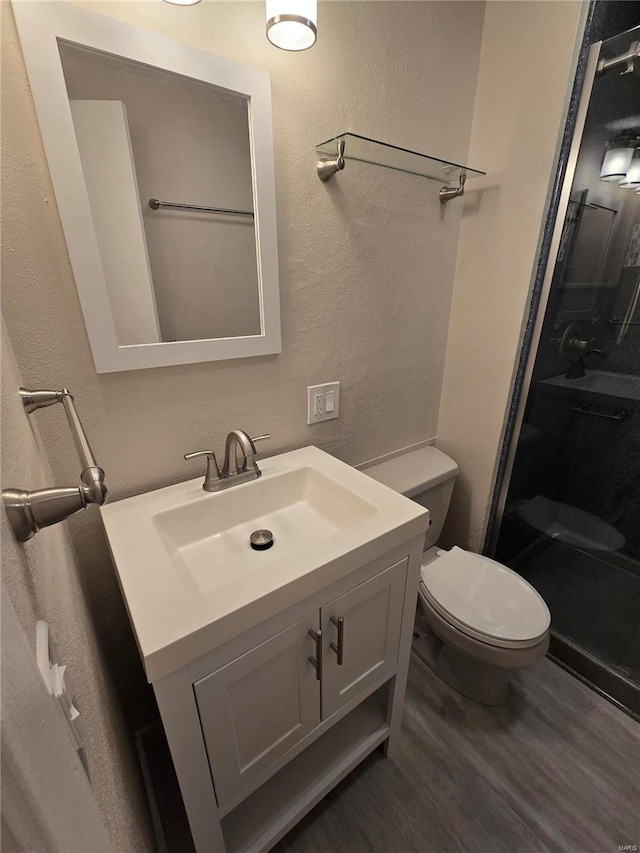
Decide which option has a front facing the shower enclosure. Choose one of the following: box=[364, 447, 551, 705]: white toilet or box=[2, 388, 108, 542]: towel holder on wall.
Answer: the towel holder on wall

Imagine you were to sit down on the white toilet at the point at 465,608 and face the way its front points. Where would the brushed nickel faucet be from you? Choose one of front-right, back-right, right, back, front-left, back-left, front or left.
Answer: right

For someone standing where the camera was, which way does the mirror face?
facing the viewer and to the right of the viewer

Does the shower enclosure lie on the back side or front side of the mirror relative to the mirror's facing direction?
on the front side

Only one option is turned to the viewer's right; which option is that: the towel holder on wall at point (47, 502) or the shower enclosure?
the towel holder on wall

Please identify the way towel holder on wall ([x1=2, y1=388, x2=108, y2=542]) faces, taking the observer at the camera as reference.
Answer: facing to the right of the viewer

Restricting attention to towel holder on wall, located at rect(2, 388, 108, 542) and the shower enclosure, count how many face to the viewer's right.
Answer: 1

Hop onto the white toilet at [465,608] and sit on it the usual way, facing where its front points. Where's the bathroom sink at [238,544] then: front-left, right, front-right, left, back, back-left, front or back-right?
right
